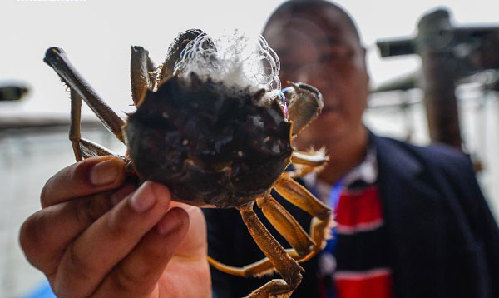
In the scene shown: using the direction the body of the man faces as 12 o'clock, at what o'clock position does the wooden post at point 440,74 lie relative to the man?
The wooden post is roughly at 7 o'clock from the man.

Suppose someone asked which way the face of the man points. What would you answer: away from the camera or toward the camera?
toward the camera

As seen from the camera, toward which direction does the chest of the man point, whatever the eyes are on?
toward the camera
